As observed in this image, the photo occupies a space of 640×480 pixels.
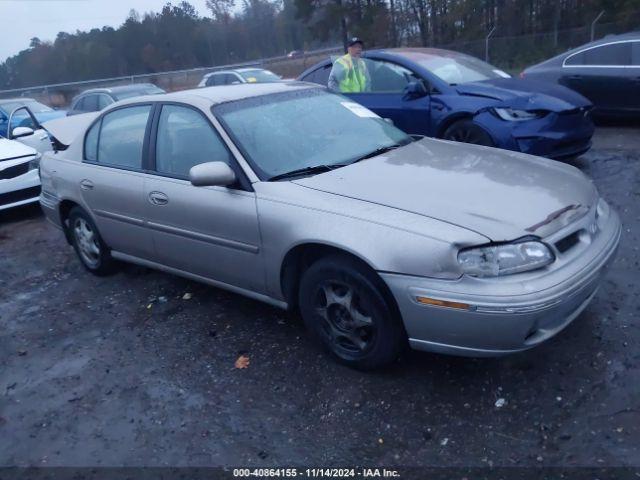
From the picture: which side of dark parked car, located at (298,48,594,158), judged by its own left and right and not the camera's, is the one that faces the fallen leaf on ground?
right

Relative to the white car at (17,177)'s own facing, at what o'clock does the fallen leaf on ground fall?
The fallen leaf on ground is roughly at 1 o'clock from the white car.

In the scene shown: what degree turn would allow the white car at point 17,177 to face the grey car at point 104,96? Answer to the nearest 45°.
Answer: approximately 135° to its left

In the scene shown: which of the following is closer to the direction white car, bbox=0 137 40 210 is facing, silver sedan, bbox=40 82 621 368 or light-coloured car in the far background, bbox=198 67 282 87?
the silver sedan

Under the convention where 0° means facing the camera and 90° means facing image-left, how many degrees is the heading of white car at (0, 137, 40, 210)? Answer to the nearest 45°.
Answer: approximately 315°

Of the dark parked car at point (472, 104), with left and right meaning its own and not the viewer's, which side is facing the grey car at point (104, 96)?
back
